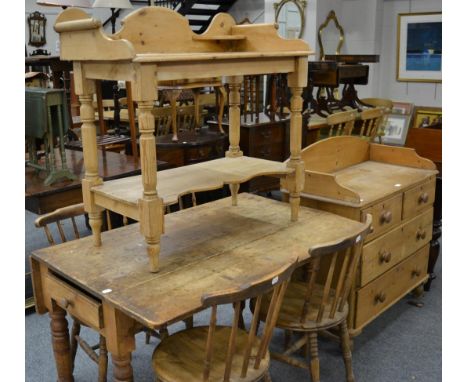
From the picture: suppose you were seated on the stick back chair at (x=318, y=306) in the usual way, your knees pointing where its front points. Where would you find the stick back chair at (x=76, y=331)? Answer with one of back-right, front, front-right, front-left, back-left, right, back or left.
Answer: front-left

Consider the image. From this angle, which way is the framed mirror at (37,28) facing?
toward the camera

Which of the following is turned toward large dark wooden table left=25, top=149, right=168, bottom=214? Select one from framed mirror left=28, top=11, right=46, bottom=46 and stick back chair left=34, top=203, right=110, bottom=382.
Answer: the framed mirror

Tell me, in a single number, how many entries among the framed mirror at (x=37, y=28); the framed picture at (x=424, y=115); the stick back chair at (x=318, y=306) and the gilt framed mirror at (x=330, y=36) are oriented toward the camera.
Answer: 3

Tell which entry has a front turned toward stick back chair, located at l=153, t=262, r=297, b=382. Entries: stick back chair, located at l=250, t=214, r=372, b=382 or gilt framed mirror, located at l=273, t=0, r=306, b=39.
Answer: the gilt framed mirror

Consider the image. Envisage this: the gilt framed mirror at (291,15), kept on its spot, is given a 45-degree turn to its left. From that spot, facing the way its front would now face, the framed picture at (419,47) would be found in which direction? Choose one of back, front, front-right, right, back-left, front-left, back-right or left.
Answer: front-left

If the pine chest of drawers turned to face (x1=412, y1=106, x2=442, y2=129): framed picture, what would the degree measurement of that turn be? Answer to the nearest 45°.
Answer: approximately 135° to its left

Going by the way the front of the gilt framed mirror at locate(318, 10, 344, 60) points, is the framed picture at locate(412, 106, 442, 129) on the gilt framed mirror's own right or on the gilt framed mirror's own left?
on the gilt framed mirror's own left

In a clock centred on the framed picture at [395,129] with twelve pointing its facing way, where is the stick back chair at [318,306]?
The stick back chair is roughly at 12 o'clock from the framed picture.

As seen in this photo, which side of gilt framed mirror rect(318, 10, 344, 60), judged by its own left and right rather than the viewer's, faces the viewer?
front

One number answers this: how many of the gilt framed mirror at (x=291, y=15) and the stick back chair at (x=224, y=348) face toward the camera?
1

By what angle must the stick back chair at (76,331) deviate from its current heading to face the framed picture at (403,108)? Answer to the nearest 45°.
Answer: approximately 90° to its left

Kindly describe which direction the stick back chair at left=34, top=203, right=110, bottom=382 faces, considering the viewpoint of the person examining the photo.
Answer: facing the viewer and to the right of the viewer

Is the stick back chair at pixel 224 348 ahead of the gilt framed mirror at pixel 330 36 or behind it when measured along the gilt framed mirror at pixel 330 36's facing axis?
ahead
